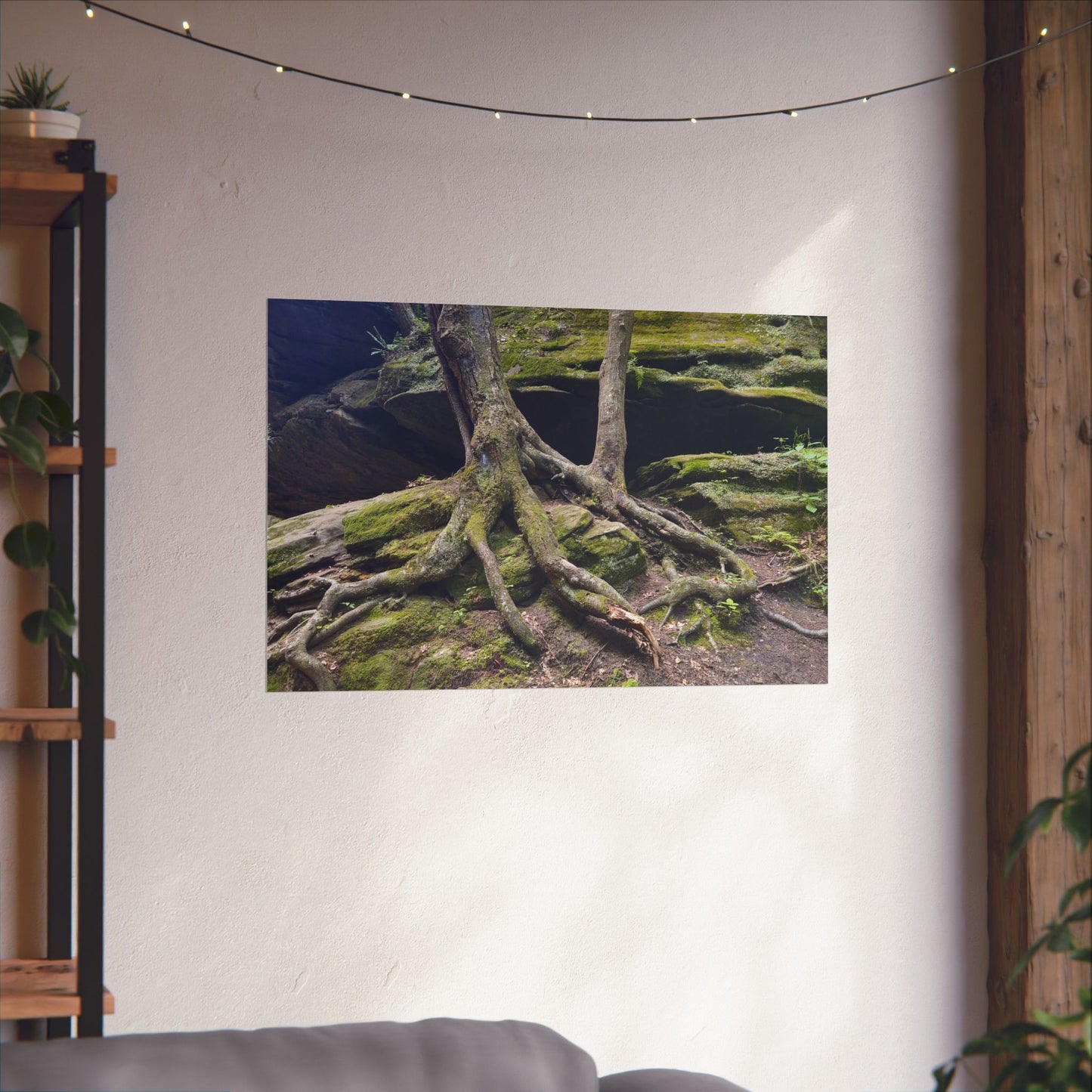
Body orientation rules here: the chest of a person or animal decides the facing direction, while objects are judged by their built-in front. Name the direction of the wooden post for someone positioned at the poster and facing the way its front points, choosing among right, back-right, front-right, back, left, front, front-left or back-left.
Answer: left

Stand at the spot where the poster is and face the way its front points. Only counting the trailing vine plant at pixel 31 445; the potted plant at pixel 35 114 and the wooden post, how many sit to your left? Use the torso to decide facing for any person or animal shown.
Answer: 1

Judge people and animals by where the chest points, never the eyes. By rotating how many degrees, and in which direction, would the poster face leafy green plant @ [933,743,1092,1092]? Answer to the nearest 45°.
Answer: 0° — it already faces it

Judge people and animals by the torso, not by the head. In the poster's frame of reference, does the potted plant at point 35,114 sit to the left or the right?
on its right

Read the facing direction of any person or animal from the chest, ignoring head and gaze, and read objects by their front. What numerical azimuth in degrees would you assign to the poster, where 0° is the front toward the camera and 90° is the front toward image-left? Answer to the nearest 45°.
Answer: approximately 0°

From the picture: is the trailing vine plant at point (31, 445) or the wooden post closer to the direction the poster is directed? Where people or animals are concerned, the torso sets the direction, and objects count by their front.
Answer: the trailing vine plant

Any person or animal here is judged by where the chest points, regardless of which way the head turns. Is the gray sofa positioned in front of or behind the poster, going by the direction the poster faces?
in front

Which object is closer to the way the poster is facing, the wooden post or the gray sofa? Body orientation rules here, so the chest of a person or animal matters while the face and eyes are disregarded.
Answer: the gray sofa
